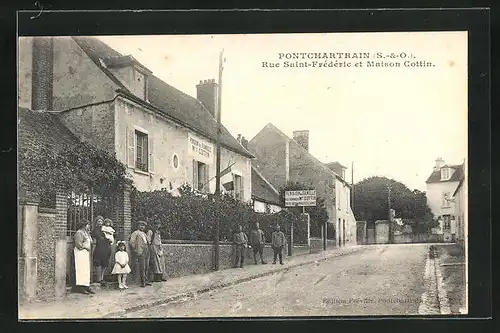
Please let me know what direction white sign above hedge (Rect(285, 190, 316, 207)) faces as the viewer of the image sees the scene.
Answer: facing the viewer

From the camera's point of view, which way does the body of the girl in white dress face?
toward the camera

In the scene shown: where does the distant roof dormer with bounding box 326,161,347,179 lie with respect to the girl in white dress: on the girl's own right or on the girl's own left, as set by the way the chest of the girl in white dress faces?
on the girl's own left
